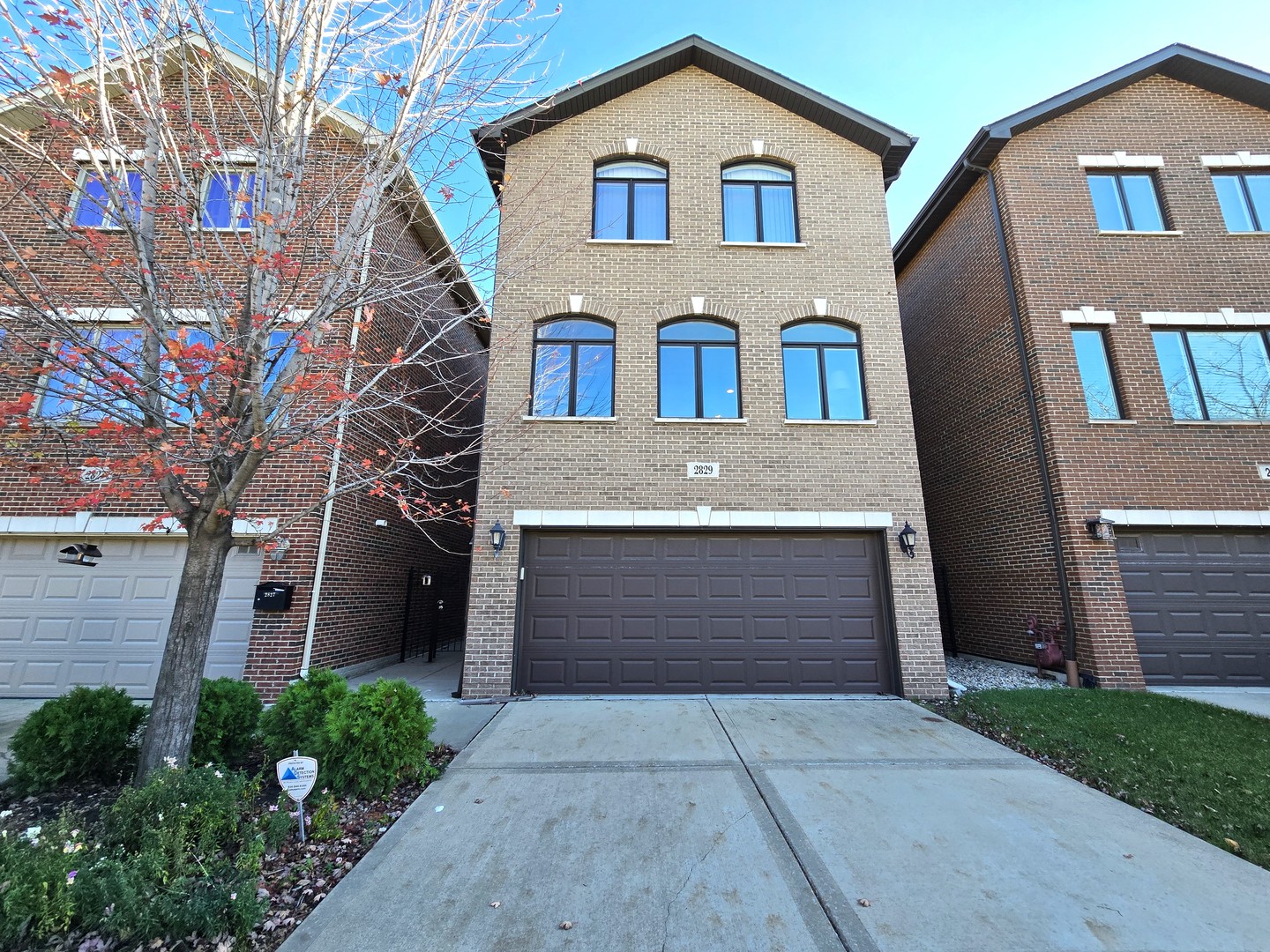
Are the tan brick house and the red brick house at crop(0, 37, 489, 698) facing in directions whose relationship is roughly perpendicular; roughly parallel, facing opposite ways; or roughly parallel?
roughly parallel

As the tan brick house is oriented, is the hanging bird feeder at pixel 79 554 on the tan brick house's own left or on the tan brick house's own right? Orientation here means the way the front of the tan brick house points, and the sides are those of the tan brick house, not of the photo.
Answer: on the tan brick house's own right

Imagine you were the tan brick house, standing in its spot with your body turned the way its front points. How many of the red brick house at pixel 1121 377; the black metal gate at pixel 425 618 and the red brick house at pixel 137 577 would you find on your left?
1

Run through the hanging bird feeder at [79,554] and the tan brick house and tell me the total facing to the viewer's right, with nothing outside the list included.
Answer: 0

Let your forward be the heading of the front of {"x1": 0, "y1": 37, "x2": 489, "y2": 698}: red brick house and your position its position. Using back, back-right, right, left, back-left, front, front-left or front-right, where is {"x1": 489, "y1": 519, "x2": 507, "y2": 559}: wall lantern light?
left

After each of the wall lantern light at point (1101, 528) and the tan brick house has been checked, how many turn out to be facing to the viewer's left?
0

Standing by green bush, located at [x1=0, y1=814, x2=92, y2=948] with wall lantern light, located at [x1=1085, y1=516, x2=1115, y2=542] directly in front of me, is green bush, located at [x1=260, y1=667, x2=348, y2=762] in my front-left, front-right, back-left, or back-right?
front-left

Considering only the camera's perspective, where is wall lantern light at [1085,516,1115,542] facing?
facing the viewer and to the right of the viewer

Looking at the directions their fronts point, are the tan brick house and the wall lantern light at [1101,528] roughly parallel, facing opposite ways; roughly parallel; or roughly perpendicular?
roughly parallel

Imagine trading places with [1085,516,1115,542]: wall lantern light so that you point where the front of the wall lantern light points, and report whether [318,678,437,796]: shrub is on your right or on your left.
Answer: on your right

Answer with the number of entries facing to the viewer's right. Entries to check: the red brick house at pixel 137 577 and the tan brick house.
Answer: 0

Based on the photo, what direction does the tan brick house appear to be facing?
toward the camera

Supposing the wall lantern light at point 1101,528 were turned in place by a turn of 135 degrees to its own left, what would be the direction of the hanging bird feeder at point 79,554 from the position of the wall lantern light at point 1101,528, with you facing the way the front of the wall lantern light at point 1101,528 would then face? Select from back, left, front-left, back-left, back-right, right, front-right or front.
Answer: back-left

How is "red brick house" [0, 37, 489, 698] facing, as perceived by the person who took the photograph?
facing the viewer and to the left of the viewer
